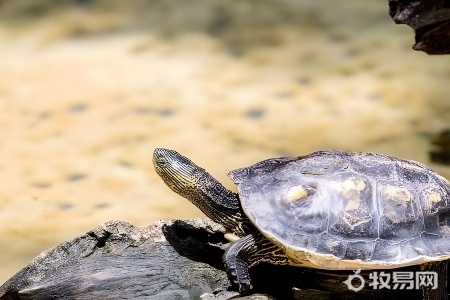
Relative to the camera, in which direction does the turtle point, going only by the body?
to the viewer's left
